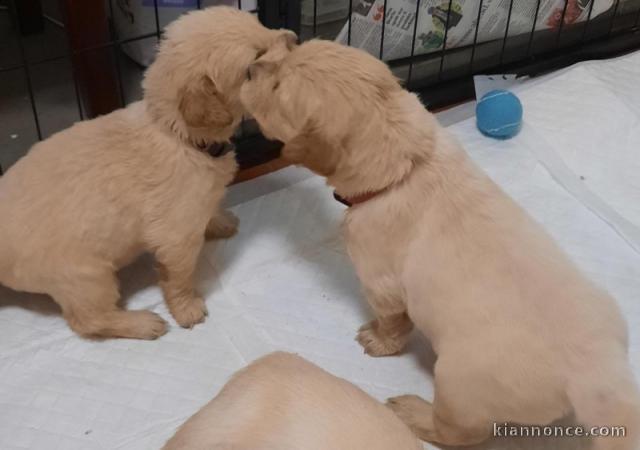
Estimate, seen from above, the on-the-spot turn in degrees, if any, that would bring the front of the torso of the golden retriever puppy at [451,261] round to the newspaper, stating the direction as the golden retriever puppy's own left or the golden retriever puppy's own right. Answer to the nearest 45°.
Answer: approximately 45° to the golden retriever puppy's own right

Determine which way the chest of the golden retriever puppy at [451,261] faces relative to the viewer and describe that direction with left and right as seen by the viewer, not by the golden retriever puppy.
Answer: facing away from the viewer and to the left of the viewer

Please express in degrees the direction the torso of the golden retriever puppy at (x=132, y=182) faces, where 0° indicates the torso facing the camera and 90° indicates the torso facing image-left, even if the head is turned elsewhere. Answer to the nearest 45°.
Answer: approximately 270°

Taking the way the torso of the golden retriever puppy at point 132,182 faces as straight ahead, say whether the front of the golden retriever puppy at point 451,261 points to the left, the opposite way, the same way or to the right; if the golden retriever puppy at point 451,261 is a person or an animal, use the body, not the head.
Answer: to the left

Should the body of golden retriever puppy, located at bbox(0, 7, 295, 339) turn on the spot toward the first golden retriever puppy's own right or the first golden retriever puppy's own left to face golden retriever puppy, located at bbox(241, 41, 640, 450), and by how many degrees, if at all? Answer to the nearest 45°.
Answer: approximately 45° to the first golden retriever puppy's own right

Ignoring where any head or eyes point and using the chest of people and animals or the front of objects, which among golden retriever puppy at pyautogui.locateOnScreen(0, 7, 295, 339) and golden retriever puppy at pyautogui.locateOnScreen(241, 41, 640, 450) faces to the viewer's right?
golden retriever puppy at pyautogui.locateOnScreen(0, 7, 295, 339)

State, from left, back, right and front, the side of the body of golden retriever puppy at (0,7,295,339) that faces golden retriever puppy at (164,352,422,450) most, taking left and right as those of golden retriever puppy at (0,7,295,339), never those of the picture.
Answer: right

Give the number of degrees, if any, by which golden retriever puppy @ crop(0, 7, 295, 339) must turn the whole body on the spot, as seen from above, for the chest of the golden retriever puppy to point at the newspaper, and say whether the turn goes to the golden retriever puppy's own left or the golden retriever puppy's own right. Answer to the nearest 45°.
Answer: approximately 45° to the golden retriever puppy's own left

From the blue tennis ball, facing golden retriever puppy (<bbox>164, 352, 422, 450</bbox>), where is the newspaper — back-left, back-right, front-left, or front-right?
back-right

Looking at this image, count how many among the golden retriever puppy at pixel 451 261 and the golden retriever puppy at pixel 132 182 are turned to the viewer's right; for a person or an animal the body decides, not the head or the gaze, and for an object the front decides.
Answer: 1
